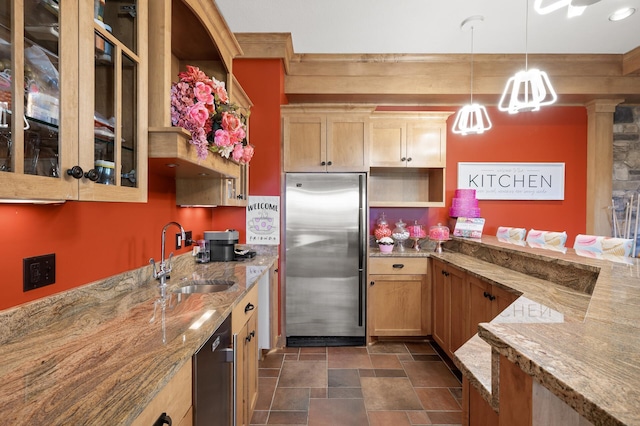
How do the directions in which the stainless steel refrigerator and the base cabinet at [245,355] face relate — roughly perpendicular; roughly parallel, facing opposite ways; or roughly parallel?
roughly perpendicular

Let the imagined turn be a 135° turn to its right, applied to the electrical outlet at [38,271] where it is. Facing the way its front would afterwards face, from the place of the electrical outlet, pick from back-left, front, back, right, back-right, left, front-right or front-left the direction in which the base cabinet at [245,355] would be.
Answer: back

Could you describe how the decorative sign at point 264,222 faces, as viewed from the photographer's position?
facing the viewer

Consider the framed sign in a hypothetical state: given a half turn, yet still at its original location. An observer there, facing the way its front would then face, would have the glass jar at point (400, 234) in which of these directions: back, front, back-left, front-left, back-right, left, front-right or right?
back-left

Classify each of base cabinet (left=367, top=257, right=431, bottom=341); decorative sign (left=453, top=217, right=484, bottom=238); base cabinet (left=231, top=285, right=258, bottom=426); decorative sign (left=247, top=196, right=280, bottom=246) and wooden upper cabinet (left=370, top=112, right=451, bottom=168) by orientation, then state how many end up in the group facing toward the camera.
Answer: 4

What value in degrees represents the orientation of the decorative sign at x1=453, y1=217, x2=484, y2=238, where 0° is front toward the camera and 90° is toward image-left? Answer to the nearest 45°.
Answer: approximately 0°

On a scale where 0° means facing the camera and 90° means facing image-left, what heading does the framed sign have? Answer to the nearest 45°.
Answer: approximately 0°

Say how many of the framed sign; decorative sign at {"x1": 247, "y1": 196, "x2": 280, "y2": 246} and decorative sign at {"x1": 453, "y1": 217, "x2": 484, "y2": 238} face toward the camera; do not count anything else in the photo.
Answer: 3

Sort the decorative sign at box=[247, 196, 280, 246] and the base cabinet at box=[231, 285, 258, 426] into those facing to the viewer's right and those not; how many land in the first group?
1

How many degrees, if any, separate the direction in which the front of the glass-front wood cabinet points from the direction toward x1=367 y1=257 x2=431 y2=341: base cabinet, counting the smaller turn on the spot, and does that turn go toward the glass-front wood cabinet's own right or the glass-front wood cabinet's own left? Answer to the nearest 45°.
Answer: approximately 45° to the glass-front wood cabinet's own left

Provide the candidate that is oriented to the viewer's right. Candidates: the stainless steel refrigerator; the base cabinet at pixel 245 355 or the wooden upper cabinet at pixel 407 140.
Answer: the base cabinet

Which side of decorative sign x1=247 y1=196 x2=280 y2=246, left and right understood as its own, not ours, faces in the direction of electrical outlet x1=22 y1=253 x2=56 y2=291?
front

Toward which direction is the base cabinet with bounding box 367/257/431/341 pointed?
toward the camera

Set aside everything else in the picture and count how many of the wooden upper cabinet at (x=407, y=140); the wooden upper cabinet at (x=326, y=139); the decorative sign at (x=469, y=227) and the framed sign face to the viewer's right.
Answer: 0

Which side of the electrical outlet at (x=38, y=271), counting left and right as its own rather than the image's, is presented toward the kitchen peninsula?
front

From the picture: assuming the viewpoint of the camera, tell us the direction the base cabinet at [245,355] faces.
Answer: facing to the right of the viewer

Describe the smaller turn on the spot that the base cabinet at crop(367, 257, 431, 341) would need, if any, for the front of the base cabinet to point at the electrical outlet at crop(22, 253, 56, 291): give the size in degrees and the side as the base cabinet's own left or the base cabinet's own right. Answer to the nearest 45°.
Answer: approximately 45° to the base cabinet's own right

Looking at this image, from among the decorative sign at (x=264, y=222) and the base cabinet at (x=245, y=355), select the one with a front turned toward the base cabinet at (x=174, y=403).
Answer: the decorative sign
